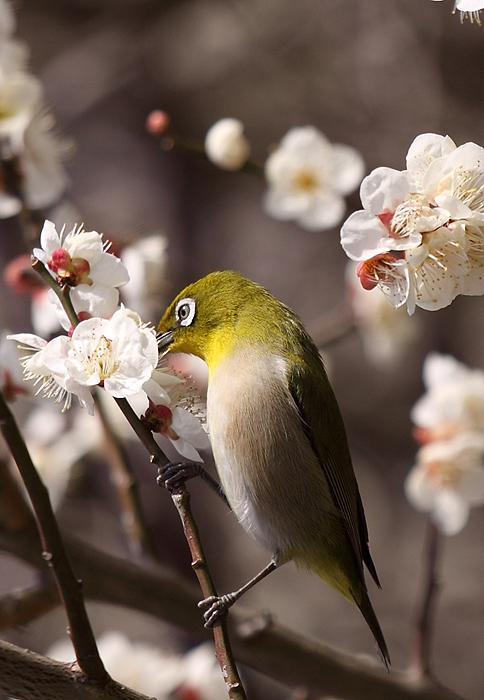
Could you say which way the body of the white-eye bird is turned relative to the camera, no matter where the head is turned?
to the viewer's left

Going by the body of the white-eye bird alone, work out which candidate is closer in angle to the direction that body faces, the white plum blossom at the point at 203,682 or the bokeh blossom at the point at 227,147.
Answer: the white plum blossom

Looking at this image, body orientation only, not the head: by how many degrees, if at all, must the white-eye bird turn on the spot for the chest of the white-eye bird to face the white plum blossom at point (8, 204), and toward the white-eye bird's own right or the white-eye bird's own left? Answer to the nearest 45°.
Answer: approximately 45° to the white-eye bird's own right
